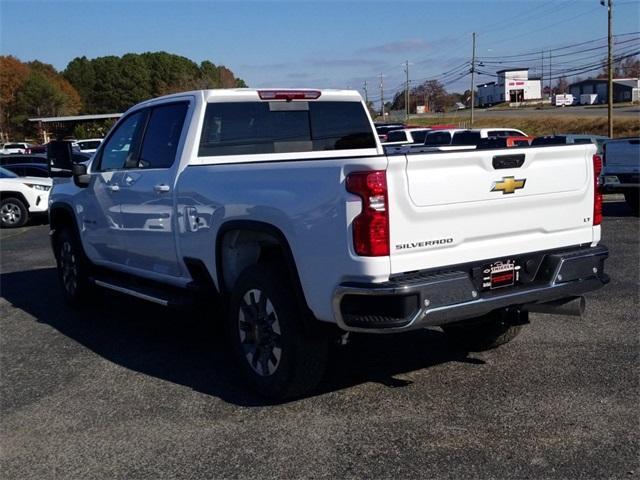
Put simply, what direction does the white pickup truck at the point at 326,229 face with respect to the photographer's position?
facing away from the viewer and to the left of the viewer

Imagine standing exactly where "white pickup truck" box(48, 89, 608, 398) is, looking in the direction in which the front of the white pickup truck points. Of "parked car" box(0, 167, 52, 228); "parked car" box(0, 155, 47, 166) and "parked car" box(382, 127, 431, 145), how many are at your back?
0

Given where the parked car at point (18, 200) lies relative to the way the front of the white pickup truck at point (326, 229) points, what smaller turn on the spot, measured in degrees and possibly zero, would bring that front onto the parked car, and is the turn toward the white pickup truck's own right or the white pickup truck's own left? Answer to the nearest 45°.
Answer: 0° — it already faces it

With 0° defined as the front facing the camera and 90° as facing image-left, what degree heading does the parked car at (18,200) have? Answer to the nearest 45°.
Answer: approximately 315°

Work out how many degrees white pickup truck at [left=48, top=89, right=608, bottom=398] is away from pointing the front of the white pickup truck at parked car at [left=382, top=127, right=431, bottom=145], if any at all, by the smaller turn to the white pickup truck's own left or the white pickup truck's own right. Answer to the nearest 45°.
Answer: approximately 45° to the white pickup truck's own right

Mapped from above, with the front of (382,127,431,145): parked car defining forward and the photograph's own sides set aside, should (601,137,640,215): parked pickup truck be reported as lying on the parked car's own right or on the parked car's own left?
on the parked car's own left

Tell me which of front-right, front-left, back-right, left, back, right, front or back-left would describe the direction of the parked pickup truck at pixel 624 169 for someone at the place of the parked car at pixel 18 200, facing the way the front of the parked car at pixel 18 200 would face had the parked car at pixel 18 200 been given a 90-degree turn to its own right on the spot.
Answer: left

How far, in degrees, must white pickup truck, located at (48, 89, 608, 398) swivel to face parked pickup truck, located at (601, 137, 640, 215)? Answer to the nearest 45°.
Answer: approximately 90° to its right
